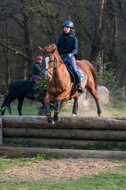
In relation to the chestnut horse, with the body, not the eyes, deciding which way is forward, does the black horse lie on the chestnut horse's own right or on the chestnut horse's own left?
on the chestnut horse's own right

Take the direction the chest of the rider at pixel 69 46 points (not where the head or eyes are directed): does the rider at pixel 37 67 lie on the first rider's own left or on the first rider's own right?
on the first rider's own right

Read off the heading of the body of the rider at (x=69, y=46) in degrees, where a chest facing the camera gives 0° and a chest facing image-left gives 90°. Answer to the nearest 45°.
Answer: approximately 45°
